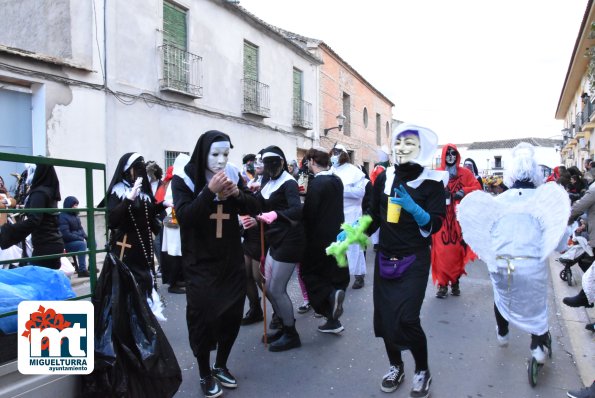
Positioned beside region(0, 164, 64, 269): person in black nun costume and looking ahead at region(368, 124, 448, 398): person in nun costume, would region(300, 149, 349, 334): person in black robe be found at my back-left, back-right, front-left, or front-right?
front-left

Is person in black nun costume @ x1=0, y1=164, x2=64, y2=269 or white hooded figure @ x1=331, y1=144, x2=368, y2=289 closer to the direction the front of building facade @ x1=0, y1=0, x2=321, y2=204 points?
the white hooded figure

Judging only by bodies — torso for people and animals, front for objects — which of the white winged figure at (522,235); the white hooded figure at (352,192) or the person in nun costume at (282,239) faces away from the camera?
the white winged figure at (522,235)

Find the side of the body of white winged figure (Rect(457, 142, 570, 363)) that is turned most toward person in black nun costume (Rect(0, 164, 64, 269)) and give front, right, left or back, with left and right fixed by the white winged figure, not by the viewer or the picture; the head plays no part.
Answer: left

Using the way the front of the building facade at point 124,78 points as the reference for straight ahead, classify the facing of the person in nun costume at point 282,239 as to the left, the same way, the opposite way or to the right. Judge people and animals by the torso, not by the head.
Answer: to the right

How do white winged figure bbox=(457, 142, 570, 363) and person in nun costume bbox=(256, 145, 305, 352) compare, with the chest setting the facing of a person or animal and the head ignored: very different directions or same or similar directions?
very different directions

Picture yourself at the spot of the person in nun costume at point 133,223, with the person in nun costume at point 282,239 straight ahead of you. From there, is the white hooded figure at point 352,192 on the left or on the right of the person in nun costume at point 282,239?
left

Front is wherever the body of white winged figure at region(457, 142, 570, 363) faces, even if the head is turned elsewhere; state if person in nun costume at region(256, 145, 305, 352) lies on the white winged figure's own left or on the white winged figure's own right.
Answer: on the white winged figure's own left

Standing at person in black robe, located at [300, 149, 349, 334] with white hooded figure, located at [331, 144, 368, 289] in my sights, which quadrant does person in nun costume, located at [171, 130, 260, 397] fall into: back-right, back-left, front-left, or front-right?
back-left

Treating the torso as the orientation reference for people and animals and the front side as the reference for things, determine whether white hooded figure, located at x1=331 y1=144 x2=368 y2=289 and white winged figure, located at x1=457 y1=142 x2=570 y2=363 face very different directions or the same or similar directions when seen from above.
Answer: very different directions

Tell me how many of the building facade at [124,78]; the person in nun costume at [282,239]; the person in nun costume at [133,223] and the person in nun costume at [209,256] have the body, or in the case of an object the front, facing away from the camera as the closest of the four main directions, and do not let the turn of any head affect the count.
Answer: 0

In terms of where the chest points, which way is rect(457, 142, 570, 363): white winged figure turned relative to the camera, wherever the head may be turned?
away from the camera
